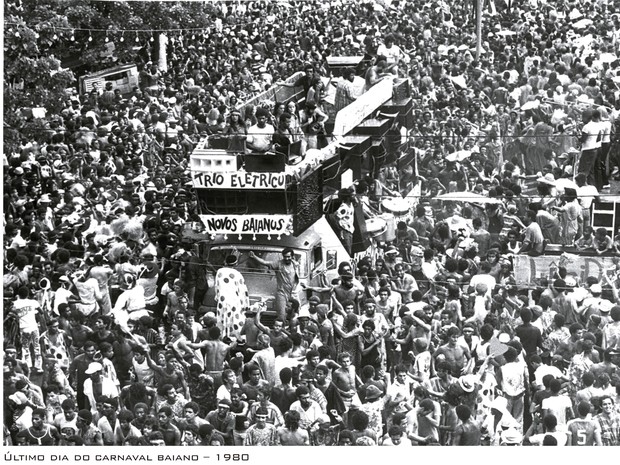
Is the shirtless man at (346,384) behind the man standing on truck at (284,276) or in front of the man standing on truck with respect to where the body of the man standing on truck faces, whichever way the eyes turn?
in front

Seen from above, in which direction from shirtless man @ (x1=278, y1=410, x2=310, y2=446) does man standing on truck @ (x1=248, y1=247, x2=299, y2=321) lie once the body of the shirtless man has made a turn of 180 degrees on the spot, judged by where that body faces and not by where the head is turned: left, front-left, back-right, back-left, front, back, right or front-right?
back

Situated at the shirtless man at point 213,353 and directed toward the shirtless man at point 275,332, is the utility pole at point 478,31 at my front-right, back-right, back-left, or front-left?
front-left

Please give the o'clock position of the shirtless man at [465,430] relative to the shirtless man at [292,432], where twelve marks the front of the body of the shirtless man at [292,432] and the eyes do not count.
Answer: the shirtless man at [465,430] is roughly at 3 o'clock from the shirtless man at [292,432].

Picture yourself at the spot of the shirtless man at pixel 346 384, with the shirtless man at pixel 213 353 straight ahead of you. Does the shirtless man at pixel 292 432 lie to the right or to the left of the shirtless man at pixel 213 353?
left

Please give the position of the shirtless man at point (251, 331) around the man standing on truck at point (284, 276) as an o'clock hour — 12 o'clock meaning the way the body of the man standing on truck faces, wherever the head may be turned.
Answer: The shirtless man is roughly at 1 o'clock from the man standing on truck.

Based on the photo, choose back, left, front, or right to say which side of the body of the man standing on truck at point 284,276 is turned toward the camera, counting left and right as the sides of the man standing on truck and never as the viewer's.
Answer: front

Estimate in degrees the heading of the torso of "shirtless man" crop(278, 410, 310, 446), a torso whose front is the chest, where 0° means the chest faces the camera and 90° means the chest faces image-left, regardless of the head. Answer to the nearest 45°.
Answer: approximately 180°

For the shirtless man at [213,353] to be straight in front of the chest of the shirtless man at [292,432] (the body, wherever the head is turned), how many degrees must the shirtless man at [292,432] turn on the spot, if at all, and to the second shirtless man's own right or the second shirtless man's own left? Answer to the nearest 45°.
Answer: approximately 45° to the second shirtless man's own left

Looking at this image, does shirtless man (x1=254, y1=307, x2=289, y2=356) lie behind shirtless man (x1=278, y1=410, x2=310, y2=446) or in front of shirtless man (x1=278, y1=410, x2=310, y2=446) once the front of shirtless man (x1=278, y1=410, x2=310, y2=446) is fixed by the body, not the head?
in front

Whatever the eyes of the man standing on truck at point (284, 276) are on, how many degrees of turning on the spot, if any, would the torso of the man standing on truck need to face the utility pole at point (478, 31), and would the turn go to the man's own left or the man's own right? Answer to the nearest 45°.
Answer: approximately 135° to the man's own left

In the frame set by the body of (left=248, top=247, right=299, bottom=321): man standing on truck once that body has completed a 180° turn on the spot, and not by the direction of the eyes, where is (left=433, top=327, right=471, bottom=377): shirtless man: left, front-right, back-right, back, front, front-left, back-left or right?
back-right

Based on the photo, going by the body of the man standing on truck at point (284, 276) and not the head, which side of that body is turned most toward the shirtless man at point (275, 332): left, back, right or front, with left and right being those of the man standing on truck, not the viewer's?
front
